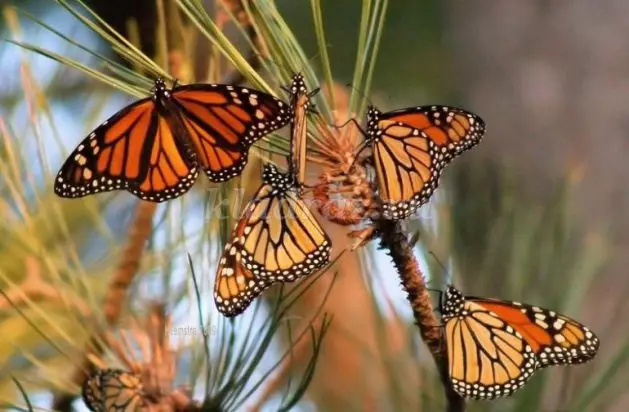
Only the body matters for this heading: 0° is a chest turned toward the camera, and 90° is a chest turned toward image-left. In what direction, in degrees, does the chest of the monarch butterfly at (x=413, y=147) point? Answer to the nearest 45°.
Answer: approximately 90°

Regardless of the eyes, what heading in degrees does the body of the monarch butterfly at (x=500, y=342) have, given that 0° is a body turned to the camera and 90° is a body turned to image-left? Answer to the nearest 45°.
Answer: approximately 90°

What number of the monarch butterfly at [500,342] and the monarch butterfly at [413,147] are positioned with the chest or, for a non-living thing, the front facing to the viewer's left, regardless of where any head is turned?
2
